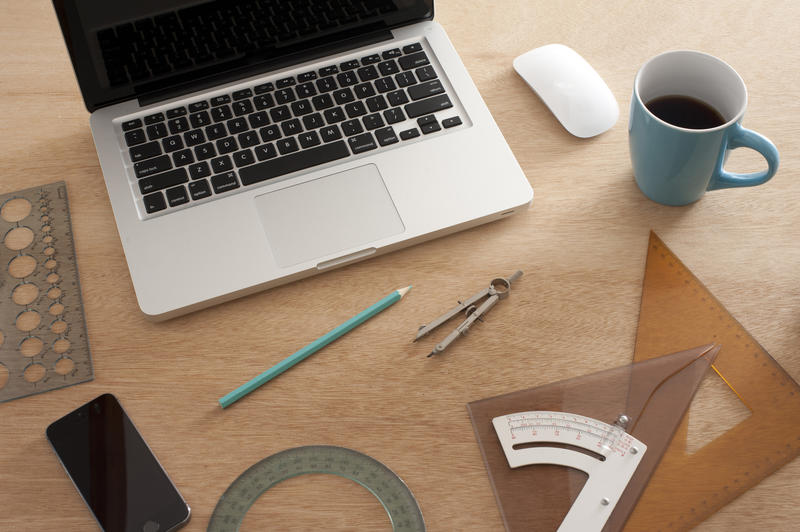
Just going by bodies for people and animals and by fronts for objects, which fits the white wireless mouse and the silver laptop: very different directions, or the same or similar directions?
very different directions

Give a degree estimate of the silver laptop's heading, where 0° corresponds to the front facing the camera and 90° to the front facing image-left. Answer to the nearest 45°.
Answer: approximately 0°

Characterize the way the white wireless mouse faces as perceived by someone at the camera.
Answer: facing away from the viewer and to the left of the viewer

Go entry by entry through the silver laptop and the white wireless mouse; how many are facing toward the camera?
1
